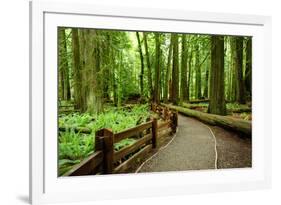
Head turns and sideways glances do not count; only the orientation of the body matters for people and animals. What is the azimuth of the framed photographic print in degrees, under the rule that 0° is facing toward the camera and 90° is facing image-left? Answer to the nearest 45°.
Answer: approximately 315°
